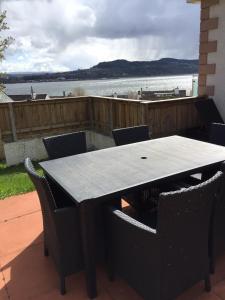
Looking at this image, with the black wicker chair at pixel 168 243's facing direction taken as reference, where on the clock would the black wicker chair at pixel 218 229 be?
the black wicker chair at pixel 218 229 is roughly at 3 o'clock from the black wicker chair at pixel 168 243.

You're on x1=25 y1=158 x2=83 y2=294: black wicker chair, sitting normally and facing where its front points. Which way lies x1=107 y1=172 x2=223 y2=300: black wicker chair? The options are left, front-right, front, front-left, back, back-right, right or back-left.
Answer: right

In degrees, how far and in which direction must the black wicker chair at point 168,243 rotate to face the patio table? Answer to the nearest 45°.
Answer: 0° — it already faces it

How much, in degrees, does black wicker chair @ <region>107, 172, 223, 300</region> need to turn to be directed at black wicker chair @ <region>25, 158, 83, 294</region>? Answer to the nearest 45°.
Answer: approximately 45° to its left

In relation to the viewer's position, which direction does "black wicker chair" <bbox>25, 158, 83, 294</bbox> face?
facing away from the viewer and to the right of the viewer

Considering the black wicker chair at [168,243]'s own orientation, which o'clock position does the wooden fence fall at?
The wooden fence is roughly at 1 o'clock from the black wicker chair.

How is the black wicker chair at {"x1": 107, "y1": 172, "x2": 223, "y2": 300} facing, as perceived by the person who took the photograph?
facing away from the viewer and to the left of the viewer
